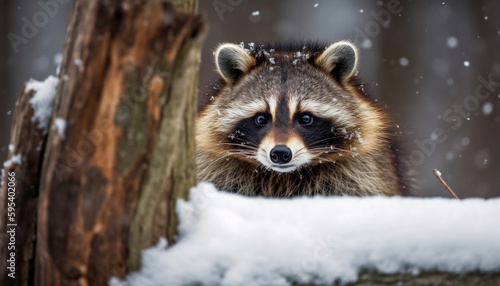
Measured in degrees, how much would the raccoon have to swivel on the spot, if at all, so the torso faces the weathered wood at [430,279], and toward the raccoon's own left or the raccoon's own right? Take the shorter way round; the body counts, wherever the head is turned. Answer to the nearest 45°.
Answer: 0° — it already faces it

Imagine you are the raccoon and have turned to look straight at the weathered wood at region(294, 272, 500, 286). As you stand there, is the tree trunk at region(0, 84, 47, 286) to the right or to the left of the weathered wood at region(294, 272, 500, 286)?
right

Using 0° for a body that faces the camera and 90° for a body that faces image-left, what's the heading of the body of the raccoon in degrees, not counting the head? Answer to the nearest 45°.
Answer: approximately 0°
